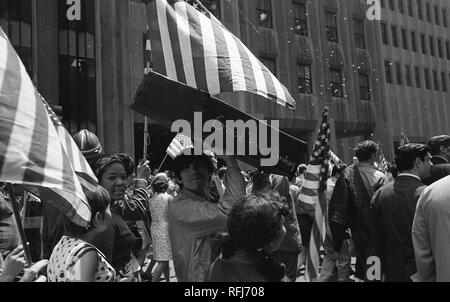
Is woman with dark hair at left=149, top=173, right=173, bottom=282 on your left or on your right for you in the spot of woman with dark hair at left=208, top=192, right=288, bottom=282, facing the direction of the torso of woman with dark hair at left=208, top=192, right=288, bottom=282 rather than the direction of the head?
on your left

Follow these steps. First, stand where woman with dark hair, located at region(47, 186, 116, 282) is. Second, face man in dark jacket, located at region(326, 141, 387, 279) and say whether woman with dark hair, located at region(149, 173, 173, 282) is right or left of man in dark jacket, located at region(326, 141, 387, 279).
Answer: left

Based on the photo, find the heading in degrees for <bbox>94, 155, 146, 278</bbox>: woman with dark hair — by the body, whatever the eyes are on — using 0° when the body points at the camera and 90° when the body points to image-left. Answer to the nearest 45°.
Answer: approximately 315°

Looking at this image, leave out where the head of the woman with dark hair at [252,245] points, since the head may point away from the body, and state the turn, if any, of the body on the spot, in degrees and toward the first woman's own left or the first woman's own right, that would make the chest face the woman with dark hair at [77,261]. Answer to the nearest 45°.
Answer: approximately 135° to the first woman's own left

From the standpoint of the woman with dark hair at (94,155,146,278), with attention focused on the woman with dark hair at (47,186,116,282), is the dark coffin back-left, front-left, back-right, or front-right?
back-left

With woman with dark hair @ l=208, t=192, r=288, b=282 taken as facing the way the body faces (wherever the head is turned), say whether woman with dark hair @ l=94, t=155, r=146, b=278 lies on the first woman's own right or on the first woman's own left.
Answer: on the first woman's own left

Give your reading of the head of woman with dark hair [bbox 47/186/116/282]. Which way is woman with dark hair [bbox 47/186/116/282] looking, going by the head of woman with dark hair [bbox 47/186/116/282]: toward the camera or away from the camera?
away from the camera

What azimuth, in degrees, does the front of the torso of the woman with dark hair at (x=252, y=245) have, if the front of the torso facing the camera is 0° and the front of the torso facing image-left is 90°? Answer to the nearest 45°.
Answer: approximately 225°
